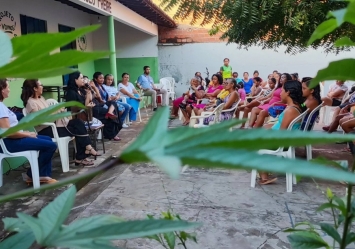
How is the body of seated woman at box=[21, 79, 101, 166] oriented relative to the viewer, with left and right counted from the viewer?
facing to the right of the viewer

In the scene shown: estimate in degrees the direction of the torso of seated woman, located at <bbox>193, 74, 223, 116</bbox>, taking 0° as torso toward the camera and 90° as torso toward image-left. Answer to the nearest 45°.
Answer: approximately 45°

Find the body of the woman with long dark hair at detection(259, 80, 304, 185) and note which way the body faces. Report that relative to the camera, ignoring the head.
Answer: to the viewer's left

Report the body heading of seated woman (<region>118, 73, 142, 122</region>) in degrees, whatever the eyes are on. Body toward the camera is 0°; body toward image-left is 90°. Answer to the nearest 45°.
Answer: approximately 315°

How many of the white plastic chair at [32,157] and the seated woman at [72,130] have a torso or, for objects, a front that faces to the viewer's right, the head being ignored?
2

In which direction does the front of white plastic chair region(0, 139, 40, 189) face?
to the viewer's right

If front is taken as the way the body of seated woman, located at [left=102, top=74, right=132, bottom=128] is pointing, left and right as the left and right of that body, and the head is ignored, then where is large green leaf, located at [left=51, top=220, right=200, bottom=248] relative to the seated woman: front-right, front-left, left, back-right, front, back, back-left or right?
front-right

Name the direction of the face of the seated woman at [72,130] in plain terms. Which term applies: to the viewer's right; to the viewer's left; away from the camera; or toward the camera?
to the viewer's right

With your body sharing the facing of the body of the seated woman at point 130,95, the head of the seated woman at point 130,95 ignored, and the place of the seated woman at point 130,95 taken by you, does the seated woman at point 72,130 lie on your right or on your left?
on your right

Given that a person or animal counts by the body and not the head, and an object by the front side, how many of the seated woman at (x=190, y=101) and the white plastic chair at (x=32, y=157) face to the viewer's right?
1

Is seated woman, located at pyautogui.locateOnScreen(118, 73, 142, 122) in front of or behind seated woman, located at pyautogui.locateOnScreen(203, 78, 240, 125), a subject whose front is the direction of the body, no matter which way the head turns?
in front
